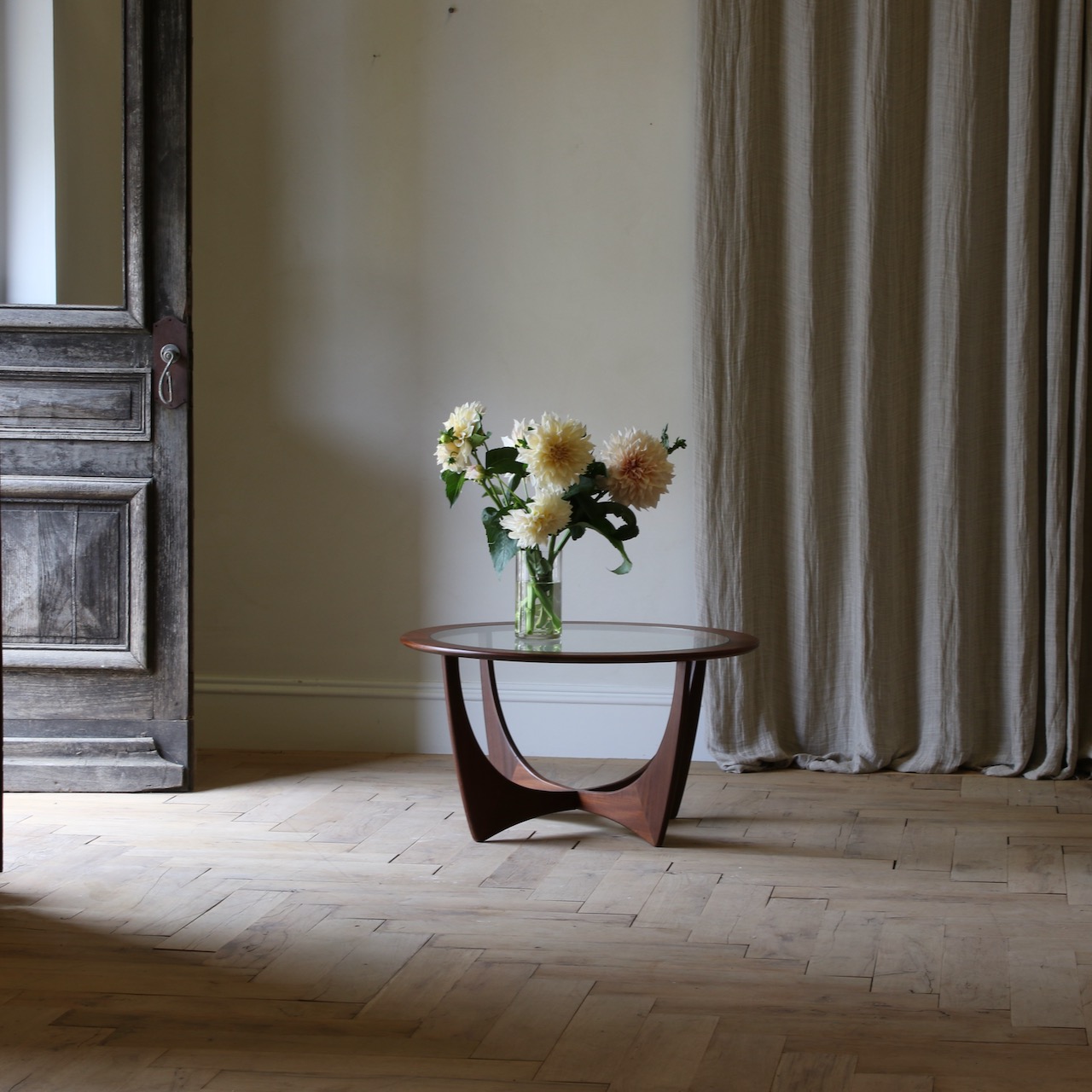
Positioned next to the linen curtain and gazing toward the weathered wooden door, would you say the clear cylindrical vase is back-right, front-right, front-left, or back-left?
front-left

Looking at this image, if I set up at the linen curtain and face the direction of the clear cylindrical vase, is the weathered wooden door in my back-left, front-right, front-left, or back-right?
front-right

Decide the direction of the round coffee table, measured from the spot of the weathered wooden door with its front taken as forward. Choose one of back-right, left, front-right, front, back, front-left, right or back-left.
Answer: front-left

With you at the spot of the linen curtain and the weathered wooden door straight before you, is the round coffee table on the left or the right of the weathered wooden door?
left

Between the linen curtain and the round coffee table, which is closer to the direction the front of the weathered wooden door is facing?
the round coffee table

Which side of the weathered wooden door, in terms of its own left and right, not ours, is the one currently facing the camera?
front

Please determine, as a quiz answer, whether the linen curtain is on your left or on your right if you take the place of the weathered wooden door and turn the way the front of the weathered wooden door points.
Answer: on your left

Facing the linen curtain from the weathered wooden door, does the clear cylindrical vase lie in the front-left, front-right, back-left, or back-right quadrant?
front-right
